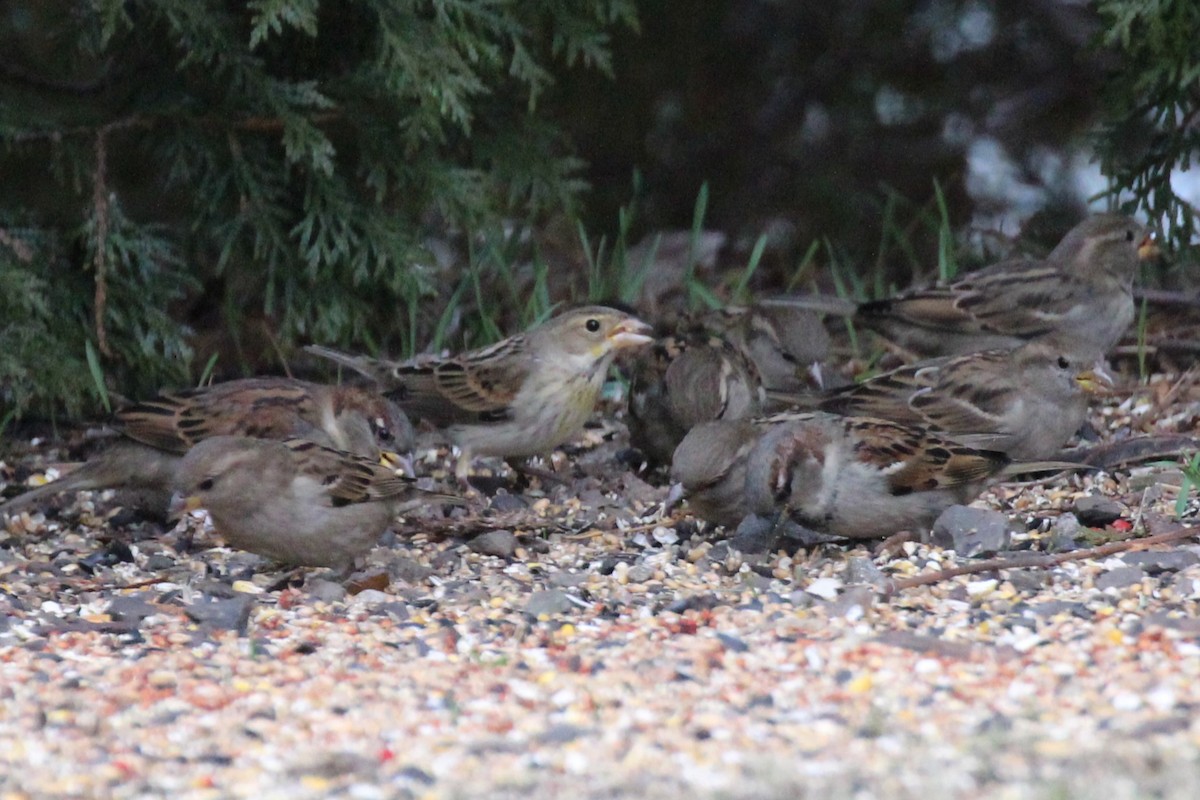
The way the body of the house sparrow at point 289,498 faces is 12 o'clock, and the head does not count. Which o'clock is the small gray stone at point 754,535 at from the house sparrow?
The small gray stone is roughly at 6 o'clock from the house sparrow.

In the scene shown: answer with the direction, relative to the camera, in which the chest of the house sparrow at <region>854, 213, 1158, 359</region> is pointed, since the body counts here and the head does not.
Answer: to the viewer's right

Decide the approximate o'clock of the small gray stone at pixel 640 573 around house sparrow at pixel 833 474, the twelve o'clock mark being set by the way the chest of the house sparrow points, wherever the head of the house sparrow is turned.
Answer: The small gray stone is roughly at 11 o'clock from the house sparrow.

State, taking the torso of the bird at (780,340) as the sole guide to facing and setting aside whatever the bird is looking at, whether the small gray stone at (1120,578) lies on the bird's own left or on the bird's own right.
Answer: on the bird's own right

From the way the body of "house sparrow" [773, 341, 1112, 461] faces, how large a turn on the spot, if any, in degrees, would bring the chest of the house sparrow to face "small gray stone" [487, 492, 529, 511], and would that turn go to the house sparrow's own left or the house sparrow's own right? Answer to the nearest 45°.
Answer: approximately 180°

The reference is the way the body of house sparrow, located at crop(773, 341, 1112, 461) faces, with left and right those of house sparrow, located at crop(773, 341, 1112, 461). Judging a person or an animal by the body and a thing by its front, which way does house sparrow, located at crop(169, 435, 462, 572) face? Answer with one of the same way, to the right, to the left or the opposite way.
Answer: the opposite way

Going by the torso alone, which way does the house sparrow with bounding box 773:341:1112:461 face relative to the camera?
to the viewer's right

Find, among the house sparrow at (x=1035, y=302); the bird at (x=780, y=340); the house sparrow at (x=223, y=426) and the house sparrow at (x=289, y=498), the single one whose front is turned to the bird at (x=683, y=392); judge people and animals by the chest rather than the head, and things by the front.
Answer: the house sparrow at (x=223, y=426)

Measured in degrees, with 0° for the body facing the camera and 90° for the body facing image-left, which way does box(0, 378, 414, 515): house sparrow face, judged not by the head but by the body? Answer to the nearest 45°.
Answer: approximately 270°

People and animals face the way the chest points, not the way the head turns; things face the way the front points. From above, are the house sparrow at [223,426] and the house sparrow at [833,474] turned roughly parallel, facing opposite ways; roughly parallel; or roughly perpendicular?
roughly parallel, facing opposite ways

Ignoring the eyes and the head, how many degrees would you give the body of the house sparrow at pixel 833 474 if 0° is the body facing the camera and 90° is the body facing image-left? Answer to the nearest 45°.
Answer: approximately 90°

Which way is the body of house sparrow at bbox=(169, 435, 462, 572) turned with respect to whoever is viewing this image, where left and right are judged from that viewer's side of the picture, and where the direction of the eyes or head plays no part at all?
facing to the left of the viewer

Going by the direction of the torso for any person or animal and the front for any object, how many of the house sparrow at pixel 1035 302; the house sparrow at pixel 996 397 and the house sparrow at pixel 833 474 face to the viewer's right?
2
